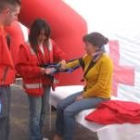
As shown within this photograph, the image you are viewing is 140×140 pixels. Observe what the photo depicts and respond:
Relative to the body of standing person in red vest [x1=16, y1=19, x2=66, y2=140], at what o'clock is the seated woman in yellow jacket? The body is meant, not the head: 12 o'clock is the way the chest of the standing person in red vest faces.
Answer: The seated woman in yellow jacket is roughly at 11 o'clock from the standing person in red vest.

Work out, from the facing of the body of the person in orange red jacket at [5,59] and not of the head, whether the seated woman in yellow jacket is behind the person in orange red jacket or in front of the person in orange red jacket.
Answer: in front

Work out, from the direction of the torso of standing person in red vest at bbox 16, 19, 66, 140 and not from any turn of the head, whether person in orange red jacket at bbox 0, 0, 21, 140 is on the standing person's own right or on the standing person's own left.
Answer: on the standing person's own right

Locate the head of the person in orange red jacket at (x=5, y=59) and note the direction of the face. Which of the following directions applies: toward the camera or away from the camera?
toward the camera

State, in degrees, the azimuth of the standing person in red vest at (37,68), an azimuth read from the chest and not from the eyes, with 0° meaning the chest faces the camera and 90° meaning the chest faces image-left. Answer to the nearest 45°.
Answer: approximately 315°

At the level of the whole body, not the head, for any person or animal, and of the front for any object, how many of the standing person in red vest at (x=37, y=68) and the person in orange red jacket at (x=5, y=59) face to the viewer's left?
0

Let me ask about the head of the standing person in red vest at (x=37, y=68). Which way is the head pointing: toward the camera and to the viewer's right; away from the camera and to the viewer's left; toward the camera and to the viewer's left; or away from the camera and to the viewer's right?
toward the camera and to the viewer's right

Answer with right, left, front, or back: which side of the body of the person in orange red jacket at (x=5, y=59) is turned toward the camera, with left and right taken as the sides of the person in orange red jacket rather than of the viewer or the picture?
right
